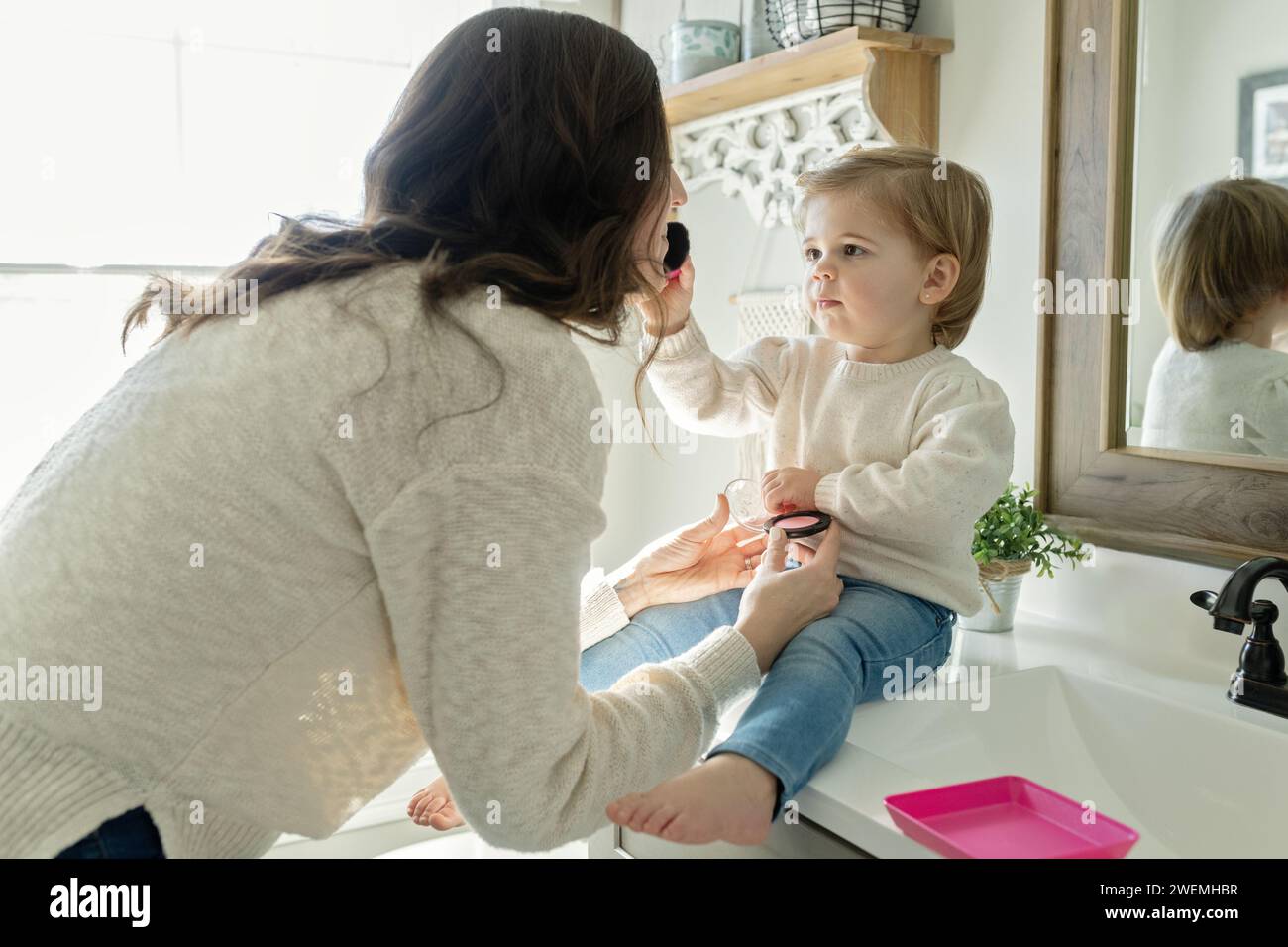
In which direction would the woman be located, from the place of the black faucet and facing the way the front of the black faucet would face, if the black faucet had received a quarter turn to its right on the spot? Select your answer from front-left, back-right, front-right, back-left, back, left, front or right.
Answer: left

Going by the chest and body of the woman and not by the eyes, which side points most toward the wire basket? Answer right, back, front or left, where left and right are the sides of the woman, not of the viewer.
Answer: front

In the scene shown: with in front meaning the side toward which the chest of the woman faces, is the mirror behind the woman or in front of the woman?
in front

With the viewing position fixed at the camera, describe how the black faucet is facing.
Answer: facing the viewer and to the left of the viewer

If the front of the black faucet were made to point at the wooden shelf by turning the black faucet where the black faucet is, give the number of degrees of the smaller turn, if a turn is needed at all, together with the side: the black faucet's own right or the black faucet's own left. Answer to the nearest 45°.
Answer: approximately 90° to the black faucet's own right

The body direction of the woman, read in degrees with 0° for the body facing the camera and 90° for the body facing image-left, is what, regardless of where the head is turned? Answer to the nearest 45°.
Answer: approximately 225°

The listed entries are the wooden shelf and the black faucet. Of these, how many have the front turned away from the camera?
0

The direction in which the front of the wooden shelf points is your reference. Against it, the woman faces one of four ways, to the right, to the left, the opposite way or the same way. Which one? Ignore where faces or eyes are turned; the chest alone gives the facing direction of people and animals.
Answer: the opposite way

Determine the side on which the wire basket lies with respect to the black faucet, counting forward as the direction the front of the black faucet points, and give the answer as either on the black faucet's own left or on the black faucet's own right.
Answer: on the black faucet's own right
